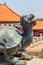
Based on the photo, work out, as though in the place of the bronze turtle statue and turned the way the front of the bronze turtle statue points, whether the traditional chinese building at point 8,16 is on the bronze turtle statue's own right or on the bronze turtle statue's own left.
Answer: on the bronze turtle statue's own left

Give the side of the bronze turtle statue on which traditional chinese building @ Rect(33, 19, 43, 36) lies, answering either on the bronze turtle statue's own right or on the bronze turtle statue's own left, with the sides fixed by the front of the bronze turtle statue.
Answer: on the bronze turtle statue's own left

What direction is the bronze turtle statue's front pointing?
to the viewer's right
